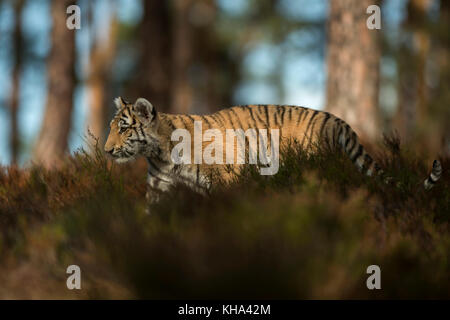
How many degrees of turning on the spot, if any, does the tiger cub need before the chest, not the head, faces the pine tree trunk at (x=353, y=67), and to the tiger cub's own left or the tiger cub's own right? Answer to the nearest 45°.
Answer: approximately 135° to the tiger cub's own right

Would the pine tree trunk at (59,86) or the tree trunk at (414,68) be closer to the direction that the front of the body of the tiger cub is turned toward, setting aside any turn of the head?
the pine tree trunk

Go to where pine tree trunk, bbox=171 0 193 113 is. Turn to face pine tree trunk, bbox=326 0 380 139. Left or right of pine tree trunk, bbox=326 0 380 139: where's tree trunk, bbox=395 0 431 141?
left

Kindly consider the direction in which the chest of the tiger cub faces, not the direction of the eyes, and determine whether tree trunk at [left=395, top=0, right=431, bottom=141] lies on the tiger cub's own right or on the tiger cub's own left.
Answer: on the tiger cub's own right

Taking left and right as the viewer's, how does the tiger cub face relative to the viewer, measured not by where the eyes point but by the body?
facing to the left of the viewer

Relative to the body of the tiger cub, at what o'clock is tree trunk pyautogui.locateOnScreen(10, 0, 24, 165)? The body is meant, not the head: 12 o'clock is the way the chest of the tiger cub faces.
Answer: The tree trunk is roughly at 2 o'clock from the tiger cub.

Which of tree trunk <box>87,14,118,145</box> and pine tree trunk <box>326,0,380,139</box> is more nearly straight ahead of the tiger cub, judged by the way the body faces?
the tree trunk
